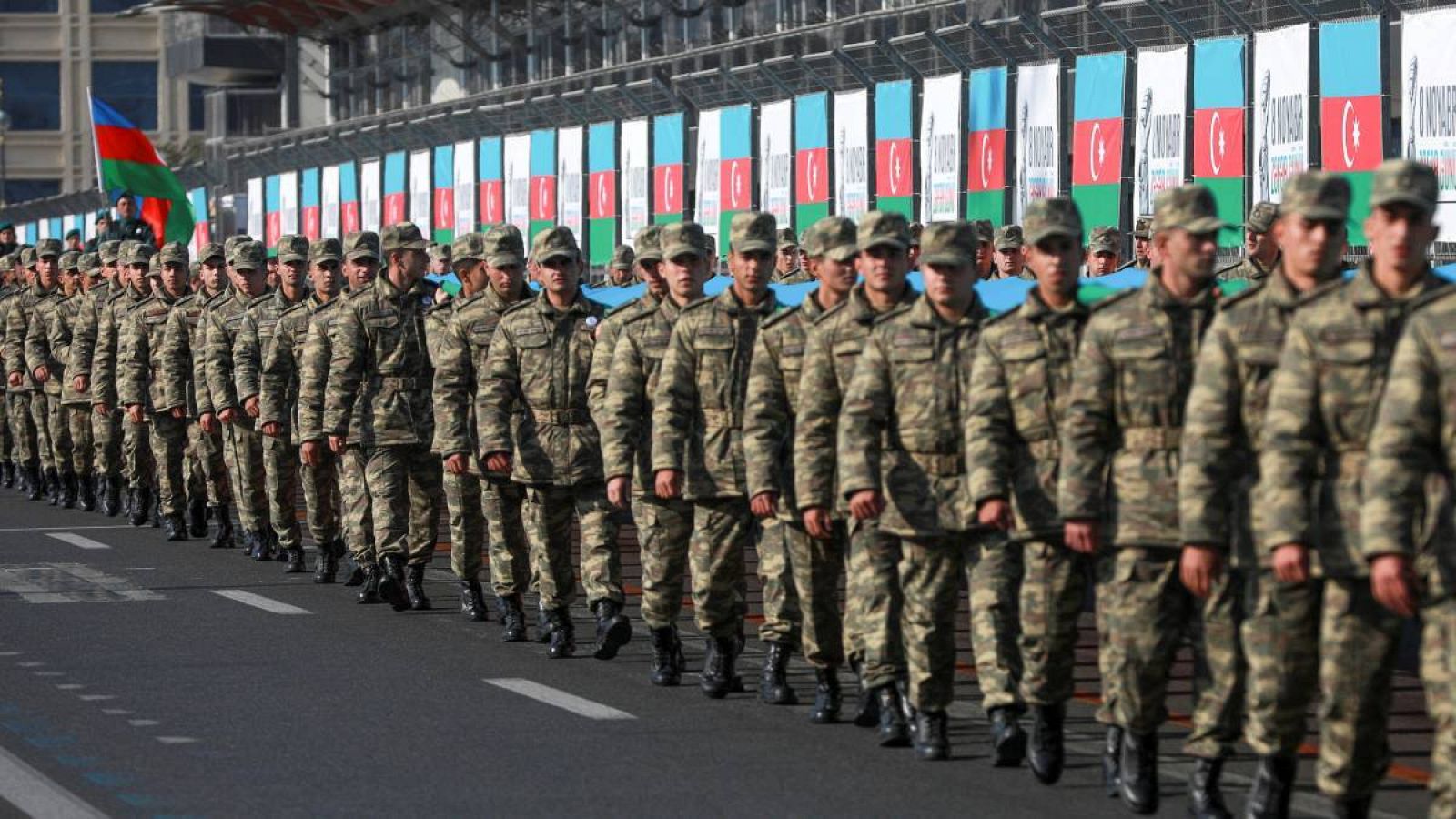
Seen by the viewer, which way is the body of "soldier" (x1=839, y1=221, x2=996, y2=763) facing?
toward the camera

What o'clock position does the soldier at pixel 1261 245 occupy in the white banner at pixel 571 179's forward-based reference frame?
The soldier is roughly at 10 o'clock from the white banner.

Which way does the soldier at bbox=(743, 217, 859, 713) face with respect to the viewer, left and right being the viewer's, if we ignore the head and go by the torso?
facing the viewer and to the right of the viewer

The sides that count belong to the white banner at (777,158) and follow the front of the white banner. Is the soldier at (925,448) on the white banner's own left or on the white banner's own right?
on the white banner's own left

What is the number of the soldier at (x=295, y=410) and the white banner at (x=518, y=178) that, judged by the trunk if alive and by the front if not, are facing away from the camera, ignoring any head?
0

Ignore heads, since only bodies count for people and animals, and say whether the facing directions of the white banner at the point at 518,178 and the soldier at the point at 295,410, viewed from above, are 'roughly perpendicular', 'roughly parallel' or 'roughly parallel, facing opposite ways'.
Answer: roughly perpendicular

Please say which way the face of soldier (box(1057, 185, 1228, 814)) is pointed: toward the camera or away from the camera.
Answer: toward the camera

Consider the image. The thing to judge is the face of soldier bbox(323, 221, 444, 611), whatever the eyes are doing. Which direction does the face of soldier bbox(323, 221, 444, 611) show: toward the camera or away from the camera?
toward the camera

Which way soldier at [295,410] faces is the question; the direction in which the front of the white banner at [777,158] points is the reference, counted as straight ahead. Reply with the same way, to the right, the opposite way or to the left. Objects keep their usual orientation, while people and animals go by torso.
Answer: to the left

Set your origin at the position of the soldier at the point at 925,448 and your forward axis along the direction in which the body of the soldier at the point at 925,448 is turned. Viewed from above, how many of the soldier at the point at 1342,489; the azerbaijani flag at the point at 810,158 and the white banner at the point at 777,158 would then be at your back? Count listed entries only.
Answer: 2
